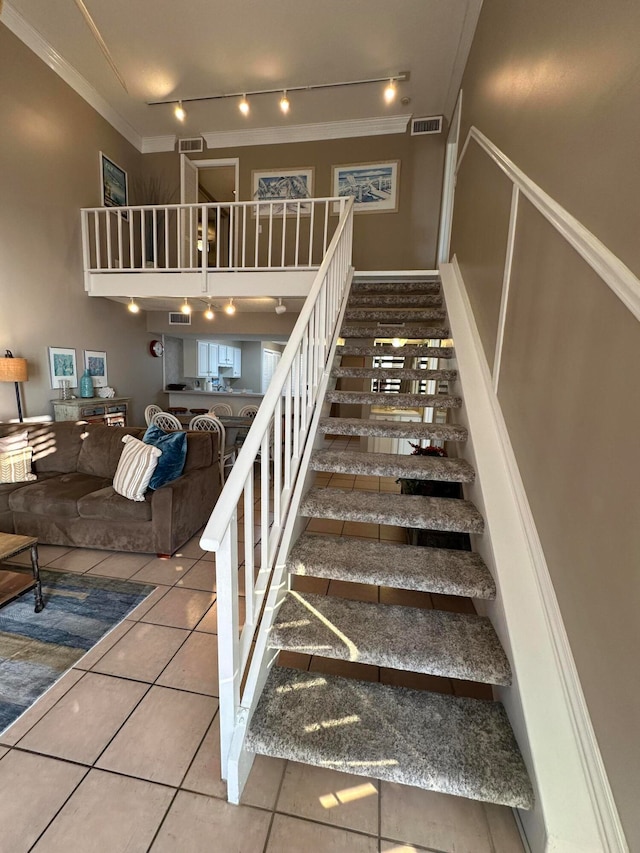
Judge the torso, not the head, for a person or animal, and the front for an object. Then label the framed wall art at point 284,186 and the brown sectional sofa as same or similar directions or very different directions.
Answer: same or similar directions

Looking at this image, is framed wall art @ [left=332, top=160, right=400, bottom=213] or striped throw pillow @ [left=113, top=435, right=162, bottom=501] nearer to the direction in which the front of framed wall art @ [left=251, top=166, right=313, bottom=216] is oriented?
the striped throw pillow

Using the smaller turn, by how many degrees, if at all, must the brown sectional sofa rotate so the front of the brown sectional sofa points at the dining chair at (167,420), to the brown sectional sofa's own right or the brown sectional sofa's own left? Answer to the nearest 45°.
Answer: approximately 135° to the brown sectional sofa's own right

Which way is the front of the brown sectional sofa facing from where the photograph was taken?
facing the viewer and to the left of the viewer

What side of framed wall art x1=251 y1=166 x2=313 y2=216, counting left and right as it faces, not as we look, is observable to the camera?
front

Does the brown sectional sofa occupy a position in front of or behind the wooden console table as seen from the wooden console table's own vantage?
in front

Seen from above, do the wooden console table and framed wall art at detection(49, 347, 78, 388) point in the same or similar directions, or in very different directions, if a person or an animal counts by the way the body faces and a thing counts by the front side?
same or similar directions

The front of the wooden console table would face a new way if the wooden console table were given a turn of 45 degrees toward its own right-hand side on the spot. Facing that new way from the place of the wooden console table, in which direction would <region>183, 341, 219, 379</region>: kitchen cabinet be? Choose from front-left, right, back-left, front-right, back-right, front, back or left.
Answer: back-left

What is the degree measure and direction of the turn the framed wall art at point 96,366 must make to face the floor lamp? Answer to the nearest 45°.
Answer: approximately 90° to its right

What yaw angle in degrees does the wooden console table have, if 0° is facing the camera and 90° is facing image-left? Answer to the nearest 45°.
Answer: approximately 315°

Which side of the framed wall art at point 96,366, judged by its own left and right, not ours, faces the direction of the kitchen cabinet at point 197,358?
left

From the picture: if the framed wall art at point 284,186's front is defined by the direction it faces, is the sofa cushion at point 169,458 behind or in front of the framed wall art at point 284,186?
in front

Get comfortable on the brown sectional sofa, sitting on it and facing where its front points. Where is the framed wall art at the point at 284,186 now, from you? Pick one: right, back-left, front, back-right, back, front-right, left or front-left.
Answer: back

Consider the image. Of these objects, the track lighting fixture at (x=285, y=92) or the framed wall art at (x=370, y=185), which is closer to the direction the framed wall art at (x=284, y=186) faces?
the track lighting fixture

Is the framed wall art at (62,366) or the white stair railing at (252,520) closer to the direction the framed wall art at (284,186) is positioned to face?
the white stair railing

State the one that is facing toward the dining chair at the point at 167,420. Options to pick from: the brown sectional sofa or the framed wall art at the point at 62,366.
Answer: the framed wall art

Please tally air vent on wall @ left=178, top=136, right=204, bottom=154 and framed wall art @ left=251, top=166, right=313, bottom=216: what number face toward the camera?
2
